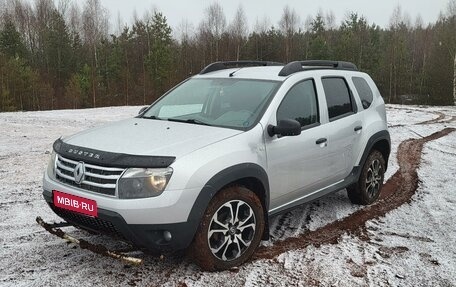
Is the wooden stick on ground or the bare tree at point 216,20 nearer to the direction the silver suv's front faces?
the wooden stick on ground

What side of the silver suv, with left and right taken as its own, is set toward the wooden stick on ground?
front

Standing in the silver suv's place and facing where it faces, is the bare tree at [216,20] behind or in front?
behind

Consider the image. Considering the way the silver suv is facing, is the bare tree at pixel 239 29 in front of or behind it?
behind

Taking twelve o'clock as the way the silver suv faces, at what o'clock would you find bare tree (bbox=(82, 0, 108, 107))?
The bare tree is roughly at 4 o'clock from the silver suv.

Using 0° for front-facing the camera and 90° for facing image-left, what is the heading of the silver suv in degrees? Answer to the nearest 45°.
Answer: approximately 45°

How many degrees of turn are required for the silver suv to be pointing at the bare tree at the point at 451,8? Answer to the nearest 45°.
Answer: approximately 180°

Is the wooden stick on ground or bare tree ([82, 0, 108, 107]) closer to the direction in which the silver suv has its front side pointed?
the wooden stick on ground
